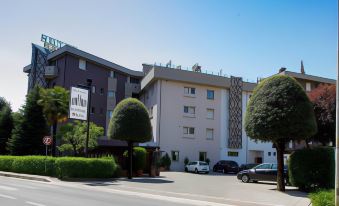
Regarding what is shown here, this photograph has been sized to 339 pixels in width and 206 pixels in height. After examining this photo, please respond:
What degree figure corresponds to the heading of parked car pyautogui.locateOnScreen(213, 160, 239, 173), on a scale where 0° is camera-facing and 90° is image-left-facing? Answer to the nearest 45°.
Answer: approximately 135°

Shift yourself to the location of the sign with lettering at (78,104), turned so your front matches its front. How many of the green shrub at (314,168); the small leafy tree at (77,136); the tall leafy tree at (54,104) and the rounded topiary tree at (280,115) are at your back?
2

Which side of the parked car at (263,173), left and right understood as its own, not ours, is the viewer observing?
left

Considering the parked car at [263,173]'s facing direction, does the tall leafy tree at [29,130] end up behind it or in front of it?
in front

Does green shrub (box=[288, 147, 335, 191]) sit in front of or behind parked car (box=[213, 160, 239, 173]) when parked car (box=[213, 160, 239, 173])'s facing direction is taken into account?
behind

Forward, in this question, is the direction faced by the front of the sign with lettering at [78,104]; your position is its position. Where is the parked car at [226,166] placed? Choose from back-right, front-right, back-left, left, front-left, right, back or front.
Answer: back-left

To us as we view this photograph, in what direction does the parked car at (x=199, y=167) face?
facing away from the viewer and to the left of the viewer

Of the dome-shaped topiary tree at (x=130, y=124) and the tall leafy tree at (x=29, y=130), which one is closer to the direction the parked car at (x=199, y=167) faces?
the tall leafy tree

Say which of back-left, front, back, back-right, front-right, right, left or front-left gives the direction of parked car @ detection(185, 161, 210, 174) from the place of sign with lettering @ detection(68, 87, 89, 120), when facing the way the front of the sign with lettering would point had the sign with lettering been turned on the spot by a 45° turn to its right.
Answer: back

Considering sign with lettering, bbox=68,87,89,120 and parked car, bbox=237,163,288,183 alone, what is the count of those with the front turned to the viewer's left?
1
